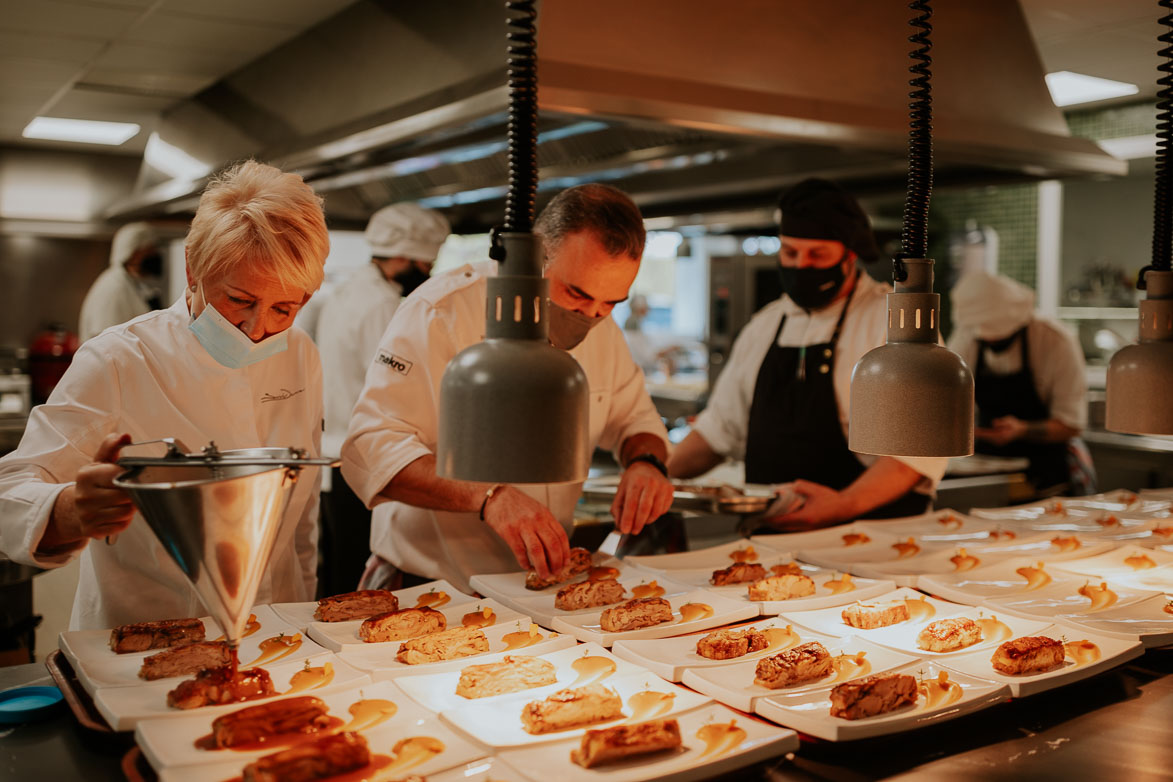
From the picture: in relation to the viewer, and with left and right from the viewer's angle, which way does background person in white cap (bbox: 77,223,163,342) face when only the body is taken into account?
facing to the right of the viewer

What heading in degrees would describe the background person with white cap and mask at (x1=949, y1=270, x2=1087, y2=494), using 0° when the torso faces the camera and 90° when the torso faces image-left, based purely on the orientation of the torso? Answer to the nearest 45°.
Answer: approximately 45°

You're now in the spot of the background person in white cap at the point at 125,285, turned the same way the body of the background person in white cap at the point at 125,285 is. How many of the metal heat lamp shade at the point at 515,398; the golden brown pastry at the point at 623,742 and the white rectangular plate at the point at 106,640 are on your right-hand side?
3

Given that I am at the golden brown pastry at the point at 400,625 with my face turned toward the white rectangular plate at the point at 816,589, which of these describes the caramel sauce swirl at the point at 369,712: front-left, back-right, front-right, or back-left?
back-right

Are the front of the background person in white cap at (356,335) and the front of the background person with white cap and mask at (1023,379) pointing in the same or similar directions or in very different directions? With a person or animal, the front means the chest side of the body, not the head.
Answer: very different directions

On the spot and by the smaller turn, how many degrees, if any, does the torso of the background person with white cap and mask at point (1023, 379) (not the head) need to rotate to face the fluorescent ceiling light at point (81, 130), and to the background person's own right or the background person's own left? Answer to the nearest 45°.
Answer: approximately 45° to the background person's own right
